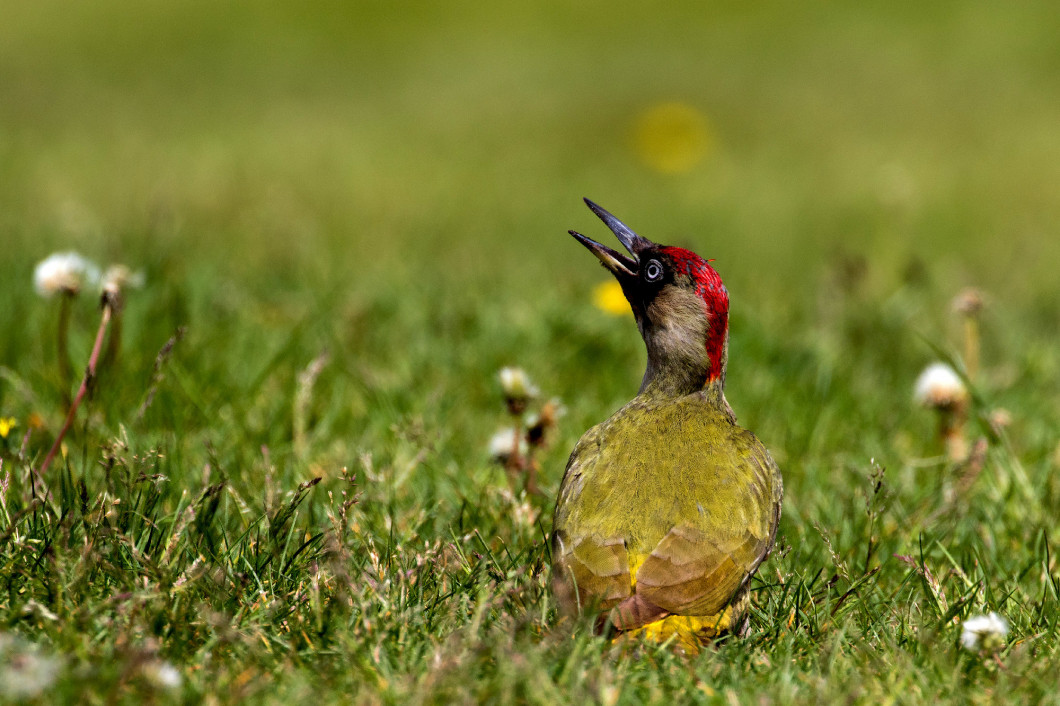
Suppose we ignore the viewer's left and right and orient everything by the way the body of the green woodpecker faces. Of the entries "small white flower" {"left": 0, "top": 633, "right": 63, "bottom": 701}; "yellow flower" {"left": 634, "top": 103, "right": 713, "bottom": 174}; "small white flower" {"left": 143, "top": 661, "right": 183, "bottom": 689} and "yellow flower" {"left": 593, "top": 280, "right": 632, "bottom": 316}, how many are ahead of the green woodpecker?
2

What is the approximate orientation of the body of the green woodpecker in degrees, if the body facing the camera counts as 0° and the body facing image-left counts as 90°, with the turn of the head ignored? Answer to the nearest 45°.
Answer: approximately 180°

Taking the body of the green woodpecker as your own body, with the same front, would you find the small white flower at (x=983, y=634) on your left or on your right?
on your right

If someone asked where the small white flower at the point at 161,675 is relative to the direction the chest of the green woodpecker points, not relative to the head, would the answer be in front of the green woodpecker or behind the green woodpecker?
behind

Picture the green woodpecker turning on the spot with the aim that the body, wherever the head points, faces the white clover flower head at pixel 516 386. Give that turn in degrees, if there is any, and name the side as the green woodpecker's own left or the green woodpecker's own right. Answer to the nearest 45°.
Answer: approximately 45° to the green woodpecker's own left

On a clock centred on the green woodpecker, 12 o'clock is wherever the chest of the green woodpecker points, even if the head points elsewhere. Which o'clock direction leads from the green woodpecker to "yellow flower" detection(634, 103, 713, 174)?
The yellow flower is roughly at 12 o'clock from the green woodpecker.

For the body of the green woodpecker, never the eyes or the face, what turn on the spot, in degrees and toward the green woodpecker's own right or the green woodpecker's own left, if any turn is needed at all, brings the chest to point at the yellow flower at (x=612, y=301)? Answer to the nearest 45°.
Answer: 0° — it already faces it

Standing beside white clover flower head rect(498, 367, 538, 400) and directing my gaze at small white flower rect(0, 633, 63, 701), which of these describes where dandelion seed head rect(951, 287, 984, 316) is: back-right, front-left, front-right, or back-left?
back-left

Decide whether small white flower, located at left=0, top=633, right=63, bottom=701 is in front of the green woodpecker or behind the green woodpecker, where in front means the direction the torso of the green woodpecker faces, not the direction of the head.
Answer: behind

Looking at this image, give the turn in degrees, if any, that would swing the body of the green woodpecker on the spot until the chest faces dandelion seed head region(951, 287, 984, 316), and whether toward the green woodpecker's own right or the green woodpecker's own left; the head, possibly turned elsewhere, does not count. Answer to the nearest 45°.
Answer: approximately 45° to the green woodpecker's own right

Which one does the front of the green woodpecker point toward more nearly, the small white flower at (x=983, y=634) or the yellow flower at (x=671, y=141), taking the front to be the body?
the yellow flower
